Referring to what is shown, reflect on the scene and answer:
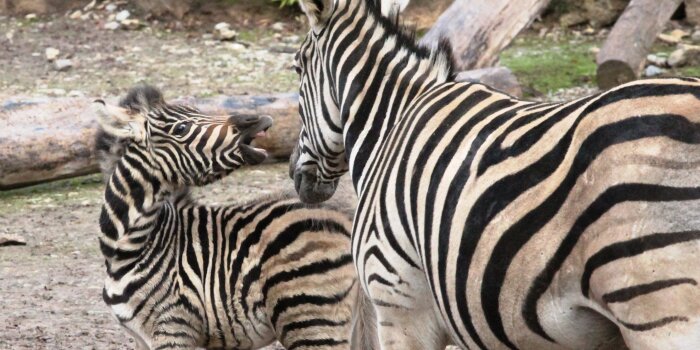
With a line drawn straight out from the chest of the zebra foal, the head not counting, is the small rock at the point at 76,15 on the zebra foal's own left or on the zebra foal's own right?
on the zebra foal's own right

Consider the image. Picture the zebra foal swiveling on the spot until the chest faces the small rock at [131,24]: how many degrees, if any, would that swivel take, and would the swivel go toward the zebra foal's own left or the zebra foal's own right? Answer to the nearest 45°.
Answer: approximately 90° to the zebra foal's own right

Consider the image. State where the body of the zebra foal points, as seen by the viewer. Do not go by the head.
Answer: to the viewer's left

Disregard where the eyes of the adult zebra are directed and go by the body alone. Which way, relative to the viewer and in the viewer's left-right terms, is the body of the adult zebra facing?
facing away from the viewer and to the left of the viewer

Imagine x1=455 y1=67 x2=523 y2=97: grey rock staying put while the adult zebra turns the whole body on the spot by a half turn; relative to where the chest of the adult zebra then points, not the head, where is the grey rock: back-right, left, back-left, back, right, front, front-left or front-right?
back-left

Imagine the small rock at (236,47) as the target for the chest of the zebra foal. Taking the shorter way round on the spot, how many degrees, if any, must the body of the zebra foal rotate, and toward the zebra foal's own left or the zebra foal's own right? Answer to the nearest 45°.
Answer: approximately 90° to the zebra foal's own right

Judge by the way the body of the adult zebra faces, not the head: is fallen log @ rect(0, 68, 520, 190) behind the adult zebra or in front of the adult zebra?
in front
